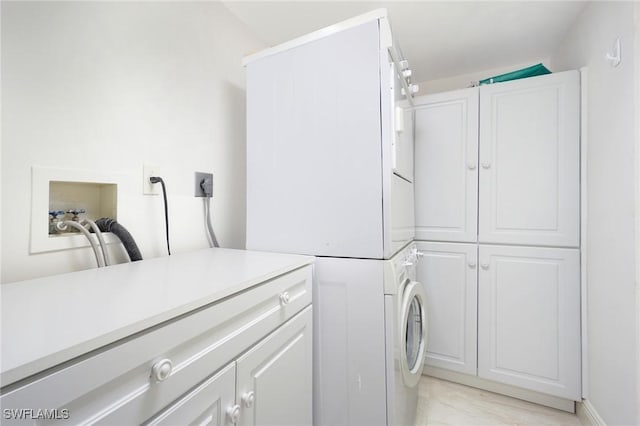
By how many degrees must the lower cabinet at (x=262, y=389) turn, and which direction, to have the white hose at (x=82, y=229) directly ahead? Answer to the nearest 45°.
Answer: approximately 180°

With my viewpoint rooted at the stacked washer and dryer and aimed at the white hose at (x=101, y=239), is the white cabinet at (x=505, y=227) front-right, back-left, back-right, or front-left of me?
back-right

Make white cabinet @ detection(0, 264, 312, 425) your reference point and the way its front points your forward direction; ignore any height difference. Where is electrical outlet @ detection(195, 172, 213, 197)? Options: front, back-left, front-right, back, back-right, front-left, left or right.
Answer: back-left

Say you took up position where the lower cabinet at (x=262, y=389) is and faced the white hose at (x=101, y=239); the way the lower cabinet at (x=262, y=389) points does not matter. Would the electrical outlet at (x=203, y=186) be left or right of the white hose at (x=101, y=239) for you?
right

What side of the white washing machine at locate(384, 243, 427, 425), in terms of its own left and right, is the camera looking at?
right

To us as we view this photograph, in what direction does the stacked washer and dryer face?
facing to the right of the viewer

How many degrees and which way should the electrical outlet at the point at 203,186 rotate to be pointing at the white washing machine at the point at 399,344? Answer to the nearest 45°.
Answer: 0° — it already faces it

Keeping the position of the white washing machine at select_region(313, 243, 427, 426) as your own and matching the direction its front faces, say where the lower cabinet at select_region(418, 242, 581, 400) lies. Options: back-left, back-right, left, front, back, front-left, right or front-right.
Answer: front-left

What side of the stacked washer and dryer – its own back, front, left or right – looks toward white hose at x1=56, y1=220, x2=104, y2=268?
back

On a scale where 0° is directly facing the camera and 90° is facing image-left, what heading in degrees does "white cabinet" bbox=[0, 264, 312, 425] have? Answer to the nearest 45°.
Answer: approximately 315°
